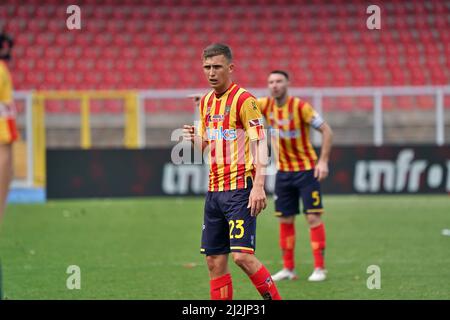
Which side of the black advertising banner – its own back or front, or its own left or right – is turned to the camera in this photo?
front
